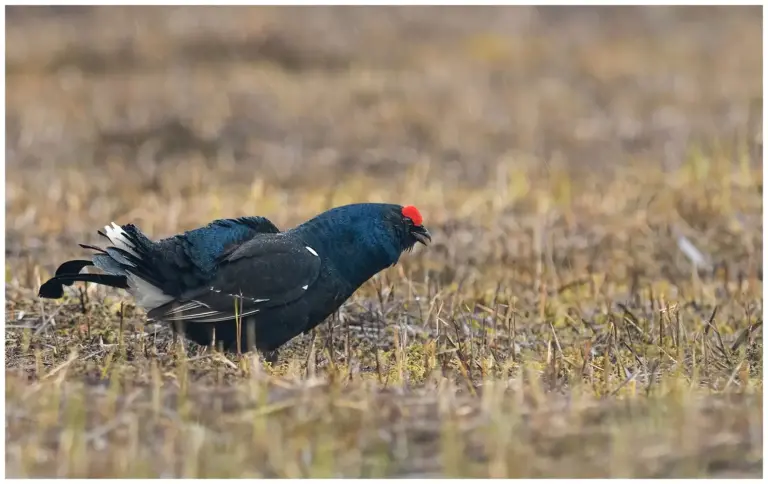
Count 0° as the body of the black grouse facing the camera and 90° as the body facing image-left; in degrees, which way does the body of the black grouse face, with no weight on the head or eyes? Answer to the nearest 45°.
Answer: approximately 270°
